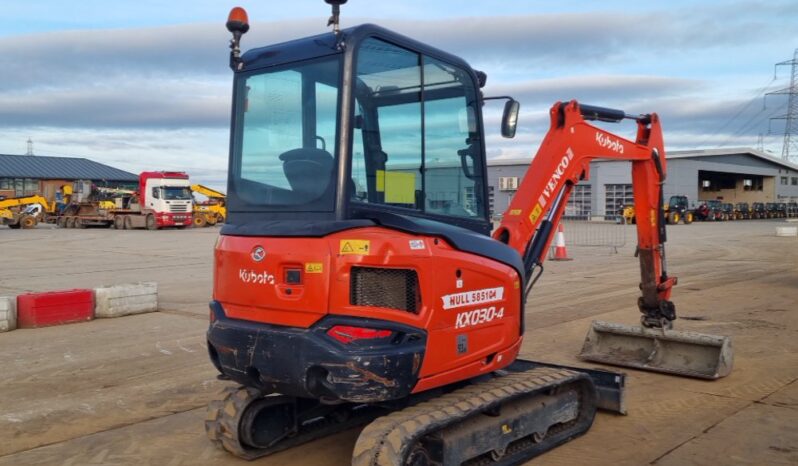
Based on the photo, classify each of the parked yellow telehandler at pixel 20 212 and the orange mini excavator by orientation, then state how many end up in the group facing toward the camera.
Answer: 0

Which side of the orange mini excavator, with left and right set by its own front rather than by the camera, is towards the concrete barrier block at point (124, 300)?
left

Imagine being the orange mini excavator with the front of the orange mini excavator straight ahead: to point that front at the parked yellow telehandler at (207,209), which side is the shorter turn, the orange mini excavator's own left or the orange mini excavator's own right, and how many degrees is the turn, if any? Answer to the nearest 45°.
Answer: approximately 45° to the orange mini excavator's own left

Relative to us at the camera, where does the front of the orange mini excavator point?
facing away from the viewer and to the right of the viewer

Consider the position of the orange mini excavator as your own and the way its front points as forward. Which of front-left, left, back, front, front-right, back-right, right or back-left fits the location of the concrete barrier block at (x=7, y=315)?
left

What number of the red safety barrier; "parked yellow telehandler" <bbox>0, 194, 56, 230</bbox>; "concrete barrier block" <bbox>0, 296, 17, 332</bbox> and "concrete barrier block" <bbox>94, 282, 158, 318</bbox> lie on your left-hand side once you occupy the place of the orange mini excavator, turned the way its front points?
4

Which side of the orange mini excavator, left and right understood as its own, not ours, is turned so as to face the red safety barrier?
left

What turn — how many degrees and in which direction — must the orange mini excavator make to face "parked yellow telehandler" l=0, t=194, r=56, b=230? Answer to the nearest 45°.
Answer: approximately 90° to its left
